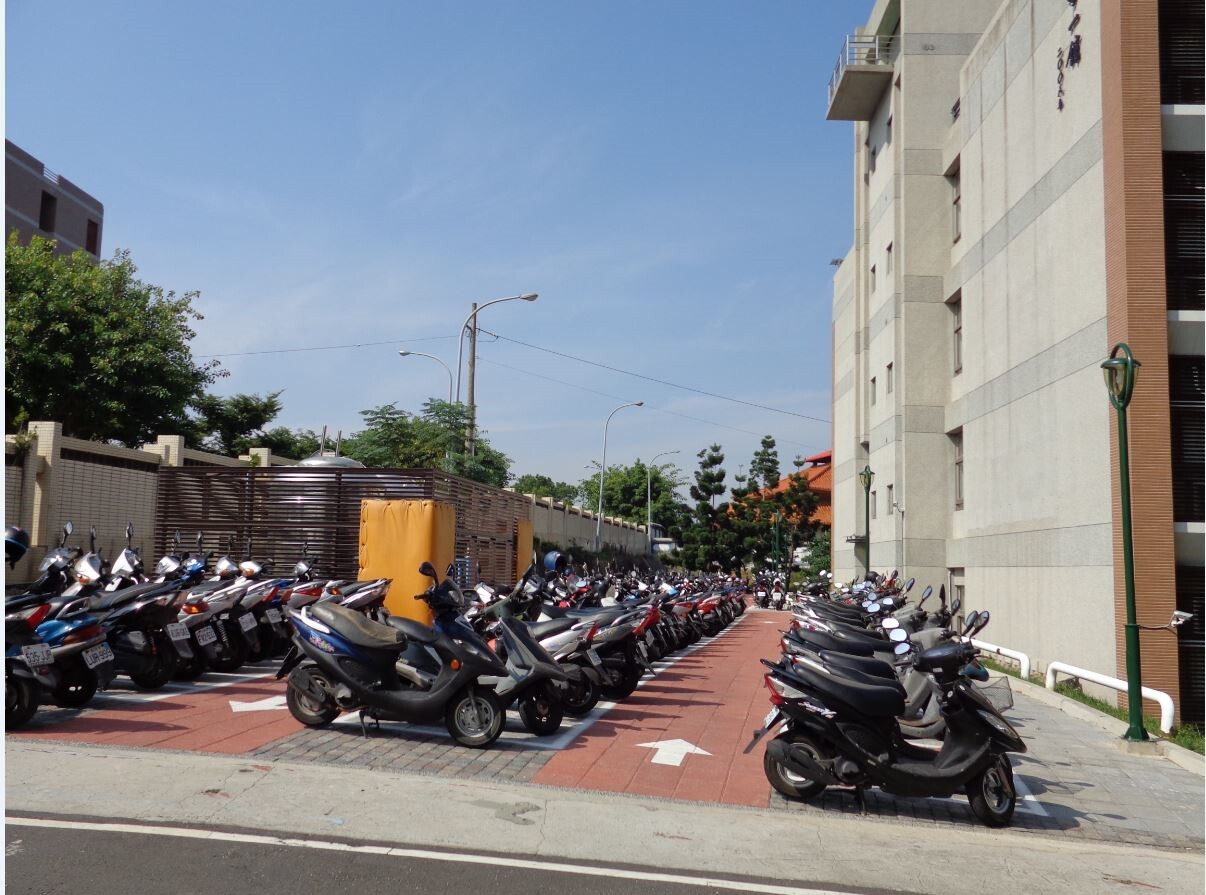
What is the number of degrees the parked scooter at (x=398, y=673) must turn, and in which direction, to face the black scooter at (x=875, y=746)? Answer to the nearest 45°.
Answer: approximately 45° to its right

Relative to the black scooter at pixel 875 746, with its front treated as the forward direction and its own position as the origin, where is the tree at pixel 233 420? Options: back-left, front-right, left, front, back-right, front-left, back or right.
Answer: back-left

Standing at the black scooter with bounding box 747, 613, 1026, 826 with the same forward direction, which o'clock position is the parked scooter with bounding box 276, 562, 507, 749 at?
The parked scooter is roughly at 6 o'clock from the black scooter.

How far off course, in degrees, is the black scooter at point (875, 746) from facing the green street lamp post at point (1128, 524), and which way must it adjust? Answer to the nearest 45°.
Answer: approximately 45° to its left

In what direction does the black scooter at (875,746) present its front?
to the viewer's right

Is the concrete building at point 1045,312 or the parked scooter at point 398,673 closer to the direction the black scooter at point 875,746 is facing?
the concrete building

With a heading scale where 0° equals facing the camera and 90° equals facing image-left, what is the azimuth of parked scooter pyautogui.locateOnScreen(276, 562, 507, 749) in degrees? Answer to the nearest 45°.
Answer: approximately 270°

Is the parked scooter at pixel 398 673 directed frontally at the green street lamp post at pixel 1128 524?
yes

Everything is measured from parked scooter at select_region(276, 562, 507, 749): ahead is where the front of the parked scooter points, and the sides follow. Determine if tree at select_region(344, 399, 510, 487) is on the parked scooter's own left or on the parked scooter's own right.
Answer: on the parked scooter's own left

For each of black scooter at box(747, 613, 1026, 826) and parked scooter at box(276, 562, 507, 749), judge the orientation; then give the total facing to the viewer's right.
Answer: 2
